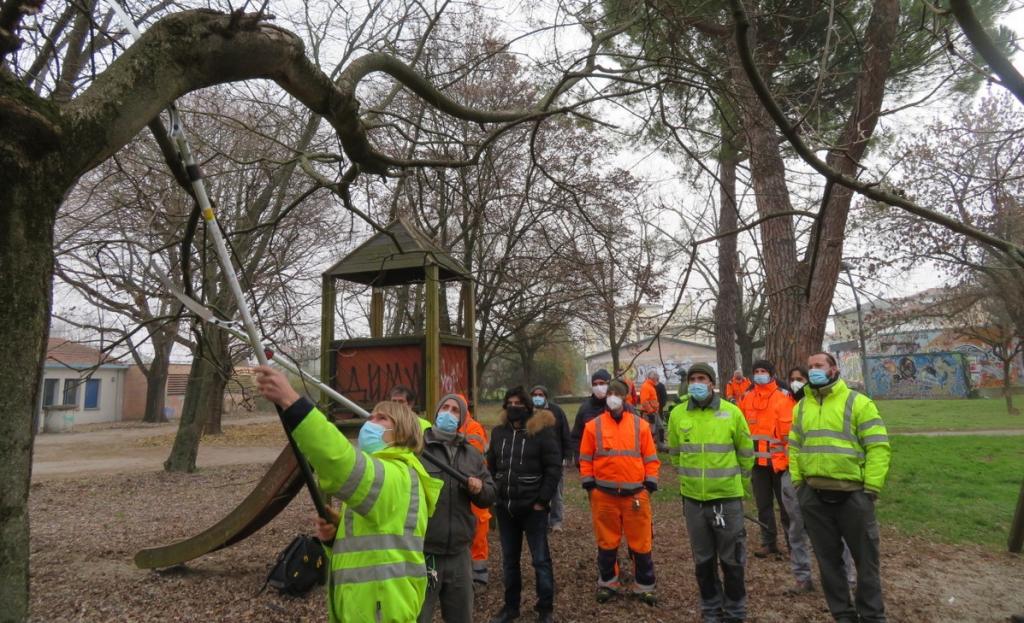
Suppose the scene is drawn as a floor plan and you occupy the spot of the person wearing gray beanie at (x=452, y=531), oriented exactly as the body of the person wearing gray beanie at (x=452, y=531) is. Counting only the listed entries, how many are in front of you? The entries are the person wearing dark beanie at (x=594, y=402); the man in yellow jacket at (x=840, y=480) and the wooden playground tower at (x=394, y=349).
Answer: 0

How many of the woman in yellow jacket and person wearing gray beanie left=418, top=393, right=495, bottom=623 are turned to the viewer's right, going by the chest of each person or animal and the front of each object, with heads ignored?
0

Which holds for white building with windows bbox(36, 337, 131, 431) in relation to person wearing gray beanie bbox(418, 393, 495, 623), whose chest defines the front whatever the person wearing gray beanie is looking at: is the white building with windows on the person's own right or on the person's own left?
on the person's own right

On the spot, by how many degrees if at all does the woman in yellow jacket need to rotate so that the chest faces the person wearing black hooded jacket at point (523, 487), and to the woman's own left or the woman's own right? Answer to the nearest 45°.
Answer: approximately 135° to the woman's own right

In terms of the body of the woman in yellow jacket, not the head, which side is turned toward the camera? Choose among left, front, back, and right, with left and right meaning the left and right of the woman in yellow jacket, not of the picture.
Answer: left

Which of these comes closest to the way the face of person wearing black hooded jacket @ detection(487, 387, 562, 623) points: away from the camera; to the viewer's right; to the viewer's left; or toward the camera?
toward the camera

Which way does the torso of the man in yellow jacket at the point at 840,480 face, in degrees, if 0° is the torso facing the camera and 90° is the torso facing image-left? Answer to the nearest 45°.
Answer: approximately 45°

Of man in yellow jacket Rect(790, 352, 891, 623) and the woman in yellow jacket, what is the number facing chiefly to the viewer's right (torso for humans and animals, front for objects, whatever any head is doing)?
0

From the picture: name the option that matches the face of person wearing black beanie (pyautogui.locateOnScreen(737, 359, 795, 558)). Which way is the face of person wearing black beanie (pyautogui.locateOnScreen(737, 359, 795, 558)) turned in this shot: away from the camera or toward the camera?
toward the camera

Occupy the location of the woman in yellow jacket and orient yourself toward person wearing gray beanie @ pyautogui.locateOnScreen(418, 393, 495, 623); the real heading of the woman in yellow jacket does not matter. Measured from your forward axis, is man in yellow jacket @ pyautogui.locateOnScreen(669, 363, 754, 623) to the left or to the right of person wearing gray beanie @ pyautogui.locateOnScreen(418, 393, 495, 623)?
right

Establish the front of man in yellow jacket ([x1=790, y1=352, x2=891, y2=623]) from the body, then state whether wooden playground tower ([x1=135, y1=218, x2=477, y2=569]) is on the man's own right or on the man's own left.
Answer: on the man's own right

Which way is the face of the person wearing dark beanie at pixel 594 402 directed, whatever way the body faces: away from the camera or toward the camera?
toward the camera

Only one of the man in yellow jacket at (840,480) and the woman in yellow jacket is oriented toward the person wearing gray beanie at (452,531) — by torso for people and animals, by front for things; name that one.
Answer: the man in yellow jacket
